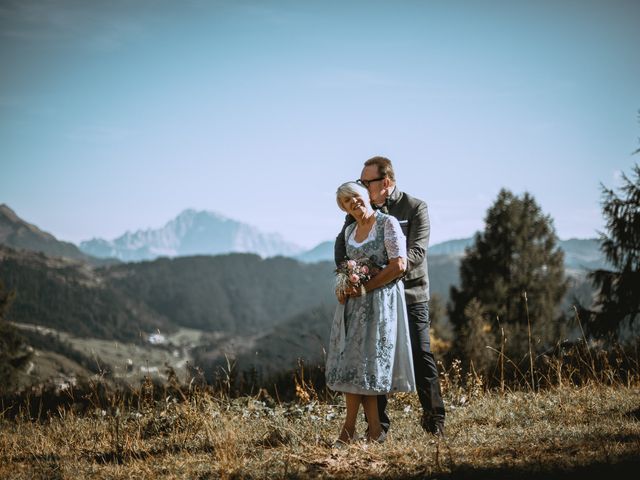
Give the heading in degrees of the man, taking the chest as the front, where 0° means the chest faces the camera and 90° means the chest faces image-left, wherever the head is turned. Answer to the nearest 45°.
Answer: approximately 45°

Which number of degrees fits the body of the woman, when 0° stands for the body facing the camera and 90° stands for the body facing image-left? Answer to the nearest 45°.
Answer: approximately 45°

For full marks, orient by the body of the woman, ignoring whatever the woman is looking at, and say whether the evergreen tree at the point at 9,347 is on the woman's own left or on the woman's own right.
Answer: on the woman's own right

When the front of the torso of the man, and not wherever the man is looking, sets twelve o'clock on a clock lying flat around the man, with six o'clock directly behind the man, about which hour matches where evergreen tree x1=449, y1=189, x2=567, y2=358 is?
The evergreen tree is roughly at 5 o'clock from the man.
